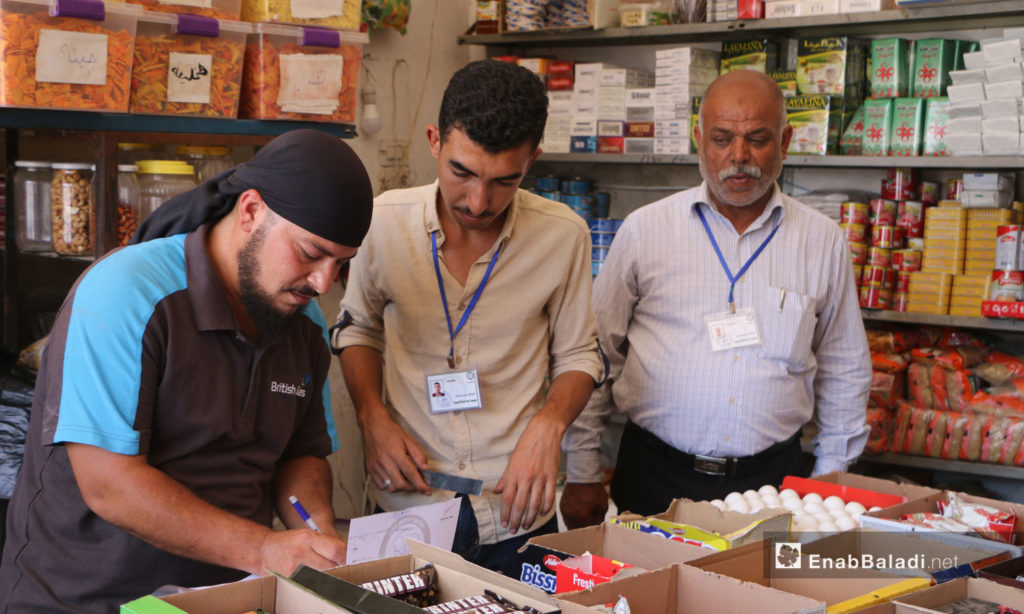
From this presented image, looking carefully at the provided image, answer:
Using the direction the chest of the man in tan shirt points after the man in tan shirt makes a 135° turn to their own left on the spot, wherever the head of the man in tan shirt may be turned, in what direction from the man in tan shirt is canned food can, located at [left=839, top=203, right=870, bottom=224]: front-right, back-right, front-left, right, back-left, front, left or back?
front

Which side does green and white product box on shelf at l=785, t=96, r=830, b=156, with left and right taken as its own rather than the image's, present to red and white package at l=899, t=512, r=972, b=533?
front

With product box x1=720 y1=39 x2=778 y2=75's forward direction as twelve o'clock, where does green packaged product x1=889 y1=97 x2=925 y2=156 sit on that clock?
The green packaged product is roughly at 10 o'clock from the product box.

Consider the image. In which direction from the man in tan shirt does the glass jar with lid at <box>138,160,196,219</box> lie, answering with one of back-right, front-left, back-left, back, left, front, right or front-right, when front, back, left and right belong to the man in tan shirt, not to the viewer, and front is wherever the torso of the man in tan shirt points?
back-right

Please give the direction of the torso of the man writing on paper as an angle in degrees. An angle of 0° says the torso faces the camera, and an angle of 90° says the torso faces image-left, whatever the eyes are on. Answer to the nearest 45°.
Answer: approximately 315°

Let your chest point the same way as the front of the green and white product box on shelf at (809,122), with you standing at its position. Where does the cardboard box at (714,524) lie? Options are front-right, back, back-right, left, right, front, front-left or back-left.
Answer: front

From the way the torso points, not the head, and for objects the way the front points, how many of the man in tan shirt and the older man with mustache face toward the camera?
2

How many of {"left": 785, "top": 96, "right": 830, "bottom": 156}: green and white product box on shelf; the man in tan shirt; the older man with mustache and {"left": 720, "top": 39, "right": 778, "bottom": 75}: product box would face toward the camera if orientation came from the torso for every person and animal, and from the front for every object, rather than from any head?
4

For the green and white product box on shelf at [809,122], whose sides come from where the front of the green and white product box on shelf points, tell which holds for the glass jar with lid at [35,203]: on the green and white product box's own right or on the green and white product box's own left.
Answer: on the green and white product box's own right

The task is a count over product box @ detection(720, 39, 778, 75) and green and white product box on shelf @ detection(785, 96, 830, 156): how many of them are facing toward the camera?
2

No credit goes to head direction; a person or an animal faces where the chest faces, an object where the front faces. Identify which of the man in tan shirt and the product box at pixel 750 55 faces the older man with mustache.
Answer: the product box

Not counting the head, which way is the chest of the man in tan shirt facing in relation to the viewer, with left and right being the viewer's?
facing the viewer

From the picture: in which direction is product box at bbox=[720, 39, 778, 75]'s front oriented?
toward the camera

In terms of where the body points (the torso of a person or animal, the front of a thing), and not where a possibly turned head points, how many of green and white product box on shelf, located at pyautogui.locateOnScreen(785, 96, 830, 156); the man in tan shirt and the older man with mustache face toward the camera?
3

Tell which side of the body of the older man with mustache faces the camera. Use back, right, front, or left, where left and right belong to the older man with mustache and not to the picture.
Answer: front
